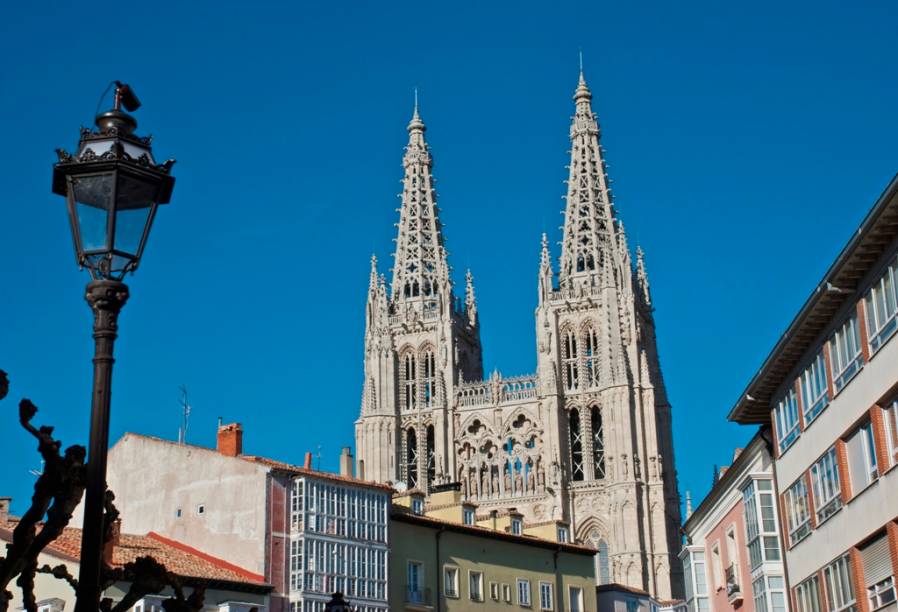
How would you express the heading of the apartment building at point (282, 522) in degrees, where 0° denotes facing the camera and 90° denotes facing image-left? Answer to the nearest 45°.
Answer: approximately 315°

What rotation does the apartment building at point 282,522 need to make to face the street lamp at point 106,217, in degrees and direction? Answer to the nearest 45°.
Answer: approximately 45° to its right

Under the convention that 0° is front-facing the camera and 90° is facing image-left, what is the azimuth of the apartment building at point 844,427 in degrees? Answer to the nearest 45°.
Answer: approximately 45°

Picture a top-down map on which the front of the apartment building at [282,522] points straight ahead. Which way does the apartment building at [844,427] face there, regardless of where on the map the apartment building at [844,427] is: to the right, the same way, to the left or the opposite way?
to the right
